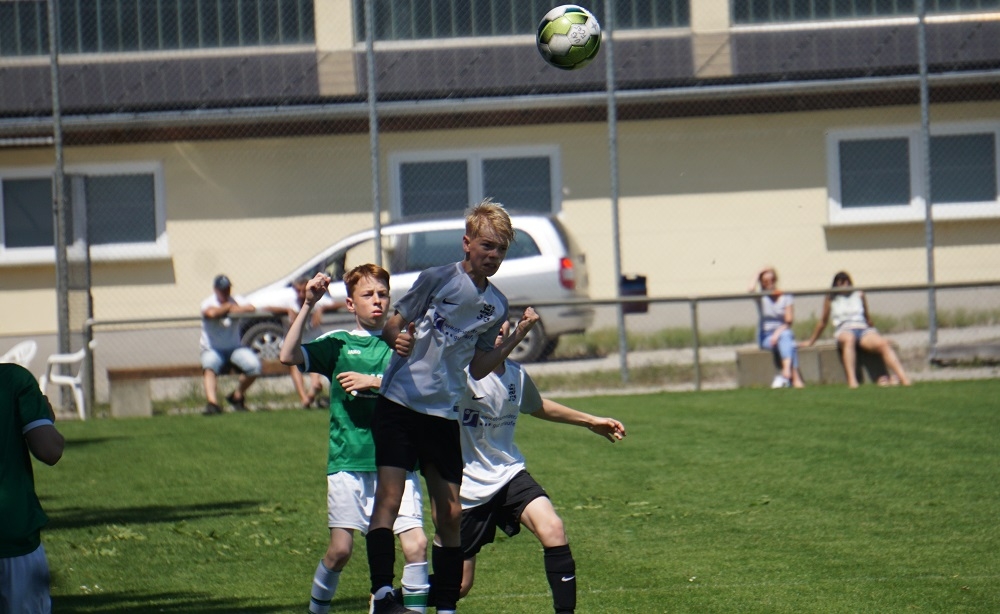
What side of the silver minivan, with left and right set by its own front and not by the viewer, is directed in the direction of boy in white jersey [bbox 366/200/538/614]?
left

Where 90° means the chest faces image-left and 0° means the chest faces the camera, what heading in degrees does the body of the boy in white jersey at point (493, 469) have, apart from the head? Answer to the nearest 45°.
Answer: approximately 0°

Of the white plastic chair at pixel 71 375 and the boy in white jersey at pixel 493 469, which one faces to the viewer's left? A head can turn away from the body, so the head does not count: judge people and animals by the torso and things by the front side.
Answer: the white plastic chair

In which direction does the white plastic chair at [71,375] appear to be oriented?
to the viewer's left

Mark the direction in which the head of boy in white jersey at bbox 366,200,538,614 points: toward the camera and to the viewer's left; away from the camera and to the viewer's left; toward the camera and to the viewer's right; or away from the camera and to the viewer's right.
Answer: toward the camera and to the viewer's right

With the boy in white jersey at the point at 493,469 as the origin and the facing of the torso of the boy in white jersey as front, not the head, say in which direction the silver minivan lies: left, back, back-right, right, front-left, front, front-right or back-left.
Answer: back
